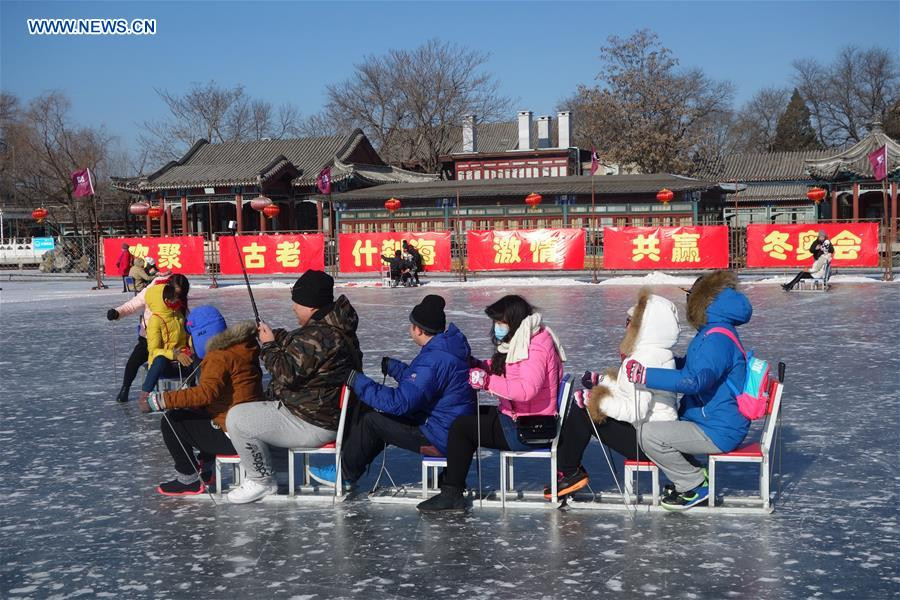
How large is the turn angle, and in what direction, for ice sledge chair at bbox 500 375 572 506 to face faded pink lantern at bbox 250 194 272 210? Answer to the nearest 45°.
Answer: approximately 90° to its right

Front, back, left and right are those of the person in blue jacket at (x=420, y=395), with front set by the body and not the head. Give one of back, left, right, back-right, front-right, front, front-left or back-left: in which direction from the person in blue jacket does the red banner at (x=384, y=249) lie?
right

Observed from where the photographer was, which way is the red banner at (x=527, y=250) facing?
facing the viewer

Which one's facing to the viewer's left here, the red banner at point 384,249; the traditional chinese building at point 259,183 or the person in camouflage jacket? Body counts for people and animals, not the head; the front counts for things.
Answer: the person in camouflage jacket

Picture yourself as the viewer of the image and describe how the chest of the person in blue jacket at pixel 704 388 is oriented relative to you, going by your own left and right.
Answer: facing to the left of the viewer

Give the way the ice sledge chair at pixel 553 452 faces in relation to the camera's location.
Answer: facing to the left of the viewer

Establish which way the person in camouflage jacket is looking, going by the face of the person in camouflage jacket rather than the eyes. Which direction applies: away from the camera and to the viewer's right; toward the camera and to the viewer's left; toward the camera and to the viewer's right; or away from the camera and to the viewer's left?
away from the camera and to the viewer's left

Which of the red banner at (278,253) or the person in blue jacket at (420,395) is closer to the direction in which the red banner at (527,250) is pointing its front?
the person in blue jacket

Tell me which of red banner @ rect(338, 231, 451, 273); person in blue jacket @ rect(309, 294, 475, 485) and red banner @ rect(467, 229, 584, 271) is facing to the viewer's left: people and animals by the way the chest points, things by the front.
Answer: the person in blue jacket

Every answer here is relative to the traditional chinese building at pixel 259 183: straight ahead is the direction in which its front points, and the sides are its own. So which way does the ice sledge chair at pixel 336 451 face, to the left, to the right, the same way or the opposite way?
to the right

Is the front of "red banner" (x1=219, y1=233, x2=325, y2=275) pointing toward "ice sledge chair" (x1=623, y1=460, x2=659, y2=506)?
yes

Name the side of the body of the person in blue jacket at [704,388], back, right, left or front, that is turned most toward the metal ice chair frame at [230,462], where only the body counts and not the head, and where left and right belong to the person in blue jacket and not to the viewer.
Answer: front

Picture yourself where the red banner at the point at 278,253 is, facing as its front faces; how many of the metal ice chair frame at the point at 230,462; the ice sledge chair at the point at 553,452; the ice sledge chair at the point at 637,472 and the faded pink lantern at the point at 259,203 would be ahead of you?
3

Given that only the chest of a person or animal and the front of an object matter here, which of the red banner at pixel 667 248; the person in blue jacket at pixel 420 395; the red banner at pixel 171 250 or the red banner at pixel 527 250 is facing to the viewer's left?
the person in blue jacket

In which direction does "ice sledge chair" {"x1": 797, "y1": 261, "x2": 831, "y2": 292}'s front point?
to the viewer's left

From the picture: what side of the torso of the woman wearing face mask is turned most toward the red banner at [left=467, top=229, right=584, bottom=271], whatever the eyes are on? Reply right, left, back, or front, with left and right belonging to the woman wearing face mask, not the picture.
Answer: right
